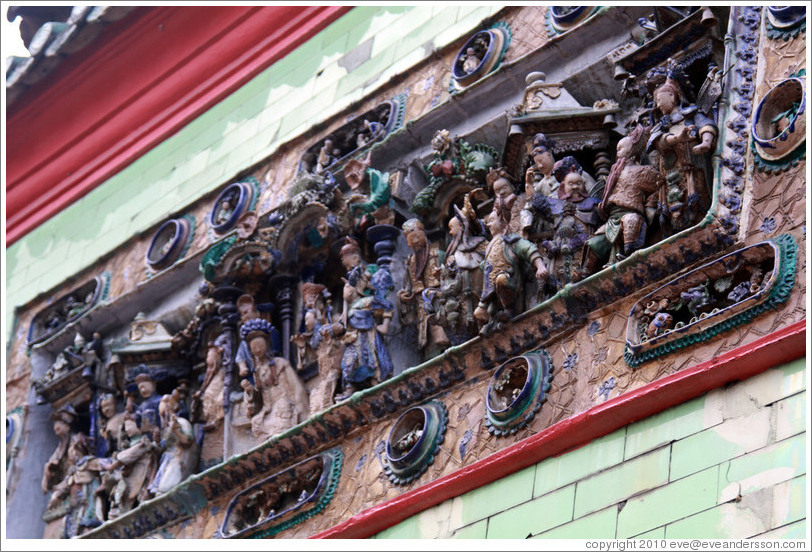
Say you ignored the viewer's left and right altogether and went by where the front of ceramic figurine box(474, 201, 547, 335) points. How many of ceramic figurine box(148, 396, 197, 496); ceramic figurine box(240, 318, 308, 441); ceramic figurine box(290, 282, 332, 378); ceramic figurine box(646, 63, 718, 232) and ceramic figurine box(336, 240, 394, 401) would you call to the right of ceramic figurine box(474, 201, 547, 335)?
4

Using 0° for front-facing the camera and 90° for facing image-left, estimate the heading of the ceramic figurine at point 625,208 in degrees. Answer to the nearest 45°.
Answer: approximately 45°

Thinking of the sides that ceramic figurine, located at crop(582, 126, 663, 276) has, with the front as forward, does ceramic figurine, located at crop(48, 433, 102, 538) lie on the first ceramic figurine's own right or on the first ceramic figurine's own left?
on the first ceramic figurine's own right

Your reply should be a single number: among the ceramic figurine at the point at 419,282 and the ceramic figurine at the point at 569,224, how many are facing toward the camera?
2

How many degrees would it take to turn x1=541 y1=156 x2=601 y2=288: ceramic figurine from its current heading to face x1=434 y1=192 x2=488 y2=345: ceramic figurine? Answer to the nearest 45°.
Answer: approximately 135° to its right

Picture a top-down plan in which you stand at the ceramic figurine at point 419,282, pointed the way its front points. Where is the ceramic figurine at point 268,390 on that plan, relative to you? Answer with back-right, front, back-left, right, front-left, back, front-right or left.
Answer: back-right

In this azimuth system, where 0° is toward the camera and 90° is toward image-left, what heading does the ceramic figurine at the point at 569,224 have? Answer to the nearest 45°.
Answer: approximately 0°

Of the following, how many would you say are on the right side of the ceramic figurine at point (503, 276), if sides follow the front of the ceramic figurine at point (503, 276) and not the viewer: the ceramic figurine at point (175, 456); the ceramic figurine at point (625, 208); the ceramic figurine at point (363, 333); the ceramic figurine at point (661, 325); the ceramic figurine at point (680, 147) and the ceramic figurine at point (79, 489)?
3

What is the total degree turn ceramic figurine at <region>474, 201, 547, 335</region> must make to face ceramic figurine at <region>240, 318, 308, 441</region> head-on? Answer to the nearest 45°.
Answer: approximately 90° to its right

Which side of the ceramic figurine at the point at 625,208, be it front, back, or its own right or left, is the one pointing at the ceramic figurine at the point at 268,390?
front

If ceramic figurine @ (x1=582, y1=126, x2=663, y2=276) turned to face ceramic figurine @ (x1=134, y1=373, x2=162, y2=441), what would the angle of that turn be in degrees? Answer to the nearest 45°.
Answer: approximately 90° to its right

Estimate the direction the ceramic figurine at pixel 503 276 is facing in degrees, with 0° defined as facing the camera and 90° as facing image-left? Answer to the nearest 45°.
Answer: approximately 45°
